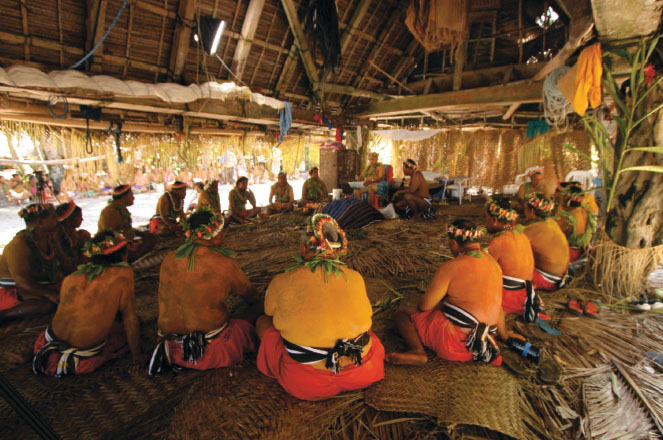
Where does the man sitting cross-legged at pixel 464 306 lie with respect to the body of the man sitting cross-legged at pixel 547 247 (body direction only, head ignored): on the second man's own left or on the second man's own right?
on the second man's own left

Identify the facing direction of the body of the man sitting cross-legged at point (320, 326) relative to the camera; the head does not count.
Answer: away from the camera

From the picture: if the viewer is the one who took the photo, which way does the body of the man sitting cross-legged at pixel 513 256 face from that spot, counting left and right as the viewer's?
facing away from the viewer and to the left of the viewer

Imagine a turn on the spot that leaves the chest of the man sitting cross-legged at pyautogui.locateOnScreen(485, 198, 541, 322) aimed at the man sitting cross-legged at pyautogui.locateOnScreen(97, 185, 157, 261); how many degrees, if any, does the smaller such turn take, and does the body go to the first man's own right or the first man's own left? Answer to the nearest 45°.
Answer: approximately 45° to the first man's own left

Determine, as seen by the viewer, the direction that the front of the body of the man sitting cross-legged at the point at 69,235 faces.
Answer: to the viewer's right

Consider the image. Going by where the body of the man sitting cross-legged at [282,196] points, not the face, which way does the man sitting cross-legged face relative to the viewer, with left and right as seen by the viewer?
facing the viewer

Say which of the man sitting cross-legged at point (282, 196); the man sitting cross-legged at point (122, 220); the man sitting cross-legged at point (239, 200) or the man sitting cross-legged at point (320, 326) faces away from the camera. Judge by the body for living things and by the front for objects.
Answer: the man sitting cross-legged at point (320, 326)

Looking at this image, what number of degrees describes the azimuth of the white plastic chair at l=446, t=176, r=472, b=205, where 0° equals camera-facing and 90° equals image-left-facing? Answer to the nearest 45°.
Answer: approximately 45°

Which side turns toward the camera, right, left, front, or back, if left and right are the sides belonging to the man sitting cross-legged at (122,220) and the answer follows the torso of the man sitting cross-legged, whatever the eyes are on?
right

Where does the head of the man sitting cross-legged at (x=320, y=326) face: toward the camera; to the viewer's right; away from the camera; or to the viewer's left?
away from the camera

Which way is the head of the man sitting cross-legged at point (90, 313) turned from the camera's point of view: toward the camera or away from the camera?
away from the camera

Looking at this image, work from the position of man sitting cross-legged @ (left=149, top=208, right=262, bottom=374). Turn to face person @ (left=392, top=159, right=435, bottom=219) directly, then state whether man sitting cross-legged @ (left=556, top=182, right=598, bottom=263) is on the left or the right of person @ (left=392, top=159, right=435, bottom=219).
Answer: right

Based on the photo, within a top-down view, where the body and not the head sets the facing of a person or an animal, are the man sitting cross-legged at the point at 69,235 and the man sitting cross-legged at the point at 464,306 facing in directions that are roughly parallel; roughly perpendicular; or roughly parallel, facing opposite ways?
roughly perpendicular

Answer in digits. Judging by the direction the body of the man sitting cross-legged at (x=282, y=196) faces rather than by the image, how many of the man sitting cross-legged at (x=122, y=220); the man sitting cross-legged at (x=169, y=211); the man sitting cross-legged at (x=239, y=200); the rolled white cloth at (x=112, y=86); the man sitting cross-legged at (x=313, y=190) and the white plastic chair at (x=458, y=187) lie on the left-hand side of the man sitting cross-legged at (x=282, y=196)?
2
